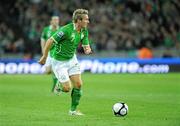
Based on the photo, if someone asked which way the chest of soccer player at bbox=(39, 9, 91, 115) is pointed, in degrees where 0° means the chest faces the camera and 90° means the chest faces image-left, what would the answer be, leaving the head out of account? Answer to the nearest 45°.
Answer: approximately 315°
